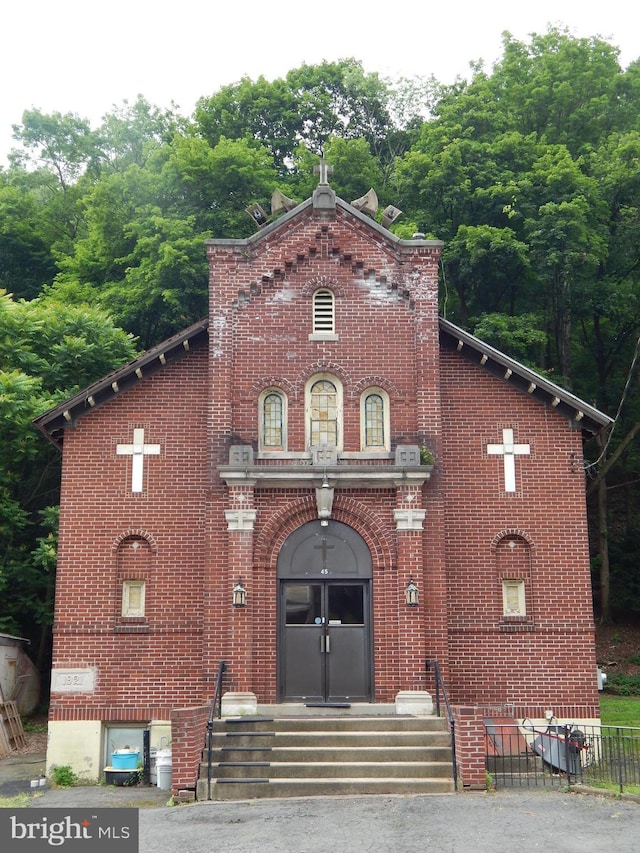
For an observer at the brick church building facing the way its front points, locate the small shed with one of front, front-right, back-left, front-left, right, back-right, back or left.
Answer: back-right

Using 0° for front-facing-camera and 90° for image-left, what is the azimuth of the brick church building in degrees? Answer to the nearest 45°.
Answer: approximately 0°

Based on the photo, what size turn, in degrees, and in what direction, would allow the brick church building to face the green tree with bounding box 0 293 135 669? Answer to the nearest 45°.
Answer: approximately 135° to its right
